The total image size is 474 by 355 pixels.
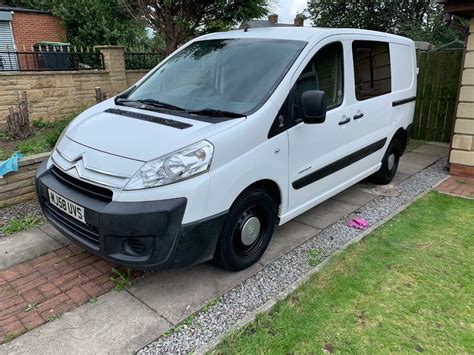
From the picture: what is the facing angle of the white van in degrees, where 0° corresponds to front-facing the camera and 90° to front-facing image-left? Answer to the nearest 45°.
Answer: approximately 45°

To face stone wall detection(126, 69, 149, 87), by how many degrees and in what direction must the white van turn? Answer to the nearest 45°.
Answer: approximately 135° to its right

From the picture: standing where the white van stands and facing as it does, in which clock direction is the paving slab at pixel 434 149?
The paving slab is roughly at 6 o'clock from the white van.

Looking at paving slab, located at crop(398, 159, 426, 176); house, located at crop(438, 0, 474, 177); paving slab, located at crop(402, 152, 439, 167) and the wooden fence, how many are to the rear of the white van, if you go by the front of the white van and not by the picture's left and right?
4

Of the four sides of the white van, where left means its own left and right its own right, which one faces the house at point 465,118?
back

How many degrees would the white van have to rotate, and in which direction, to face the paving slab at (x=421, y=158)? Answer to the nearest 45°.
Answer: approximately 180°

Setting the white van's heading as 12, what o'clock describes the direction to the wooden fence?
The wooden fence is roughly at 6 o'clock from the white van.

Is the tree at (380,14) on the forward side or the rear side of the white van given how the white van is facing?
on the rear side

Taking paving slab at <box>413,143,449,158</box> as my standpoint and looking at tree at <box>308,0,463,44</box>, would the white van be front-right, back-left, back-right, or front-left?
back-left

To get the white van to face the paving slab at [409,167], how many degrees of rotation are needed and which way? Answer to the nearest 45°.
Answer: approximately 180°

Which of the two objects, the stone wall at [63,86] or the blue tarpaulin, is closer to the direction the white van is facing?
the blue tarpaulin

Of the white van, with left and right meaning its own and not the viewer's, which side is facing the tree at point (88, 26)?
right

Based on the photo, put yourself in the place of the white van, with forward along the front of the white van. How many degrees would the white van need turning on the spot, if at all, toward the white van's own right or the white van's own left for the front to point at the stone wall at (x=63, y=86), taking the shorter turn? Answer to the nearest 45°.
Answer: approximately 90° to the white van's own right
